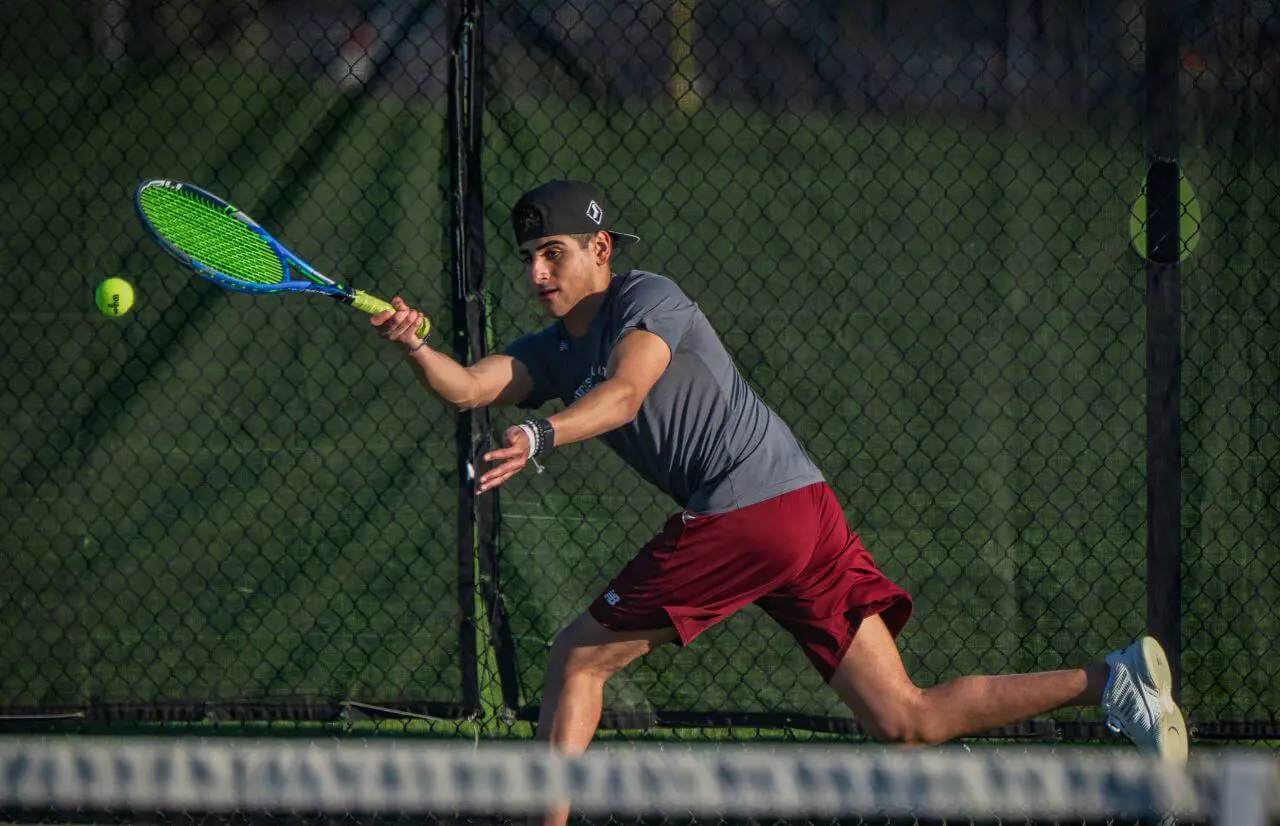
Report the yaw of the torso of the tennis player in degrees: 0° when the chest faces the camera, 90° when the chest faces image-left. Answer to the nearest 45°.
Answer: approximately 90°

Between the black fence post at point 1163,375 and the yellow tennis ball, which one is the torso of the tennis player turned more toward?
the yellow tennis ball

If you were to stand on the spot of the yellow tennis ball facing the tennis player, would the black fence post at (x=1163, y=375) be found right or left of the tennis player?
left

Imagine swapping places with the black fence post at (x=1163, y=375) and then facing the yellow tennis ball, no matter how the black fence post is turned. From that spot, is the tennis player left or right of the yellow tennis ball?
left

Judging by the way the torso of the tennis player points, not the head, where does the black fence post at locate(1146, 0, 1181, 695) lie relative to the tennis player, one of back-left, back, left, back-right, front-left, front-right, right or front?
back-right

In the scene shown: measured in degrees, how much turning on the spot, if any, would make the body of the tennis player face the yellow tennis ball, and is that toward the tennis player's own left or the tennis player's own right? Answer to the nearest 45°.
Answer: approximately 45° to the tennis player's own right
